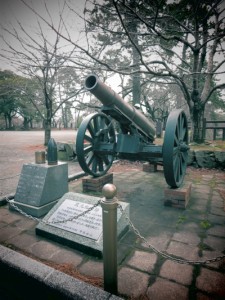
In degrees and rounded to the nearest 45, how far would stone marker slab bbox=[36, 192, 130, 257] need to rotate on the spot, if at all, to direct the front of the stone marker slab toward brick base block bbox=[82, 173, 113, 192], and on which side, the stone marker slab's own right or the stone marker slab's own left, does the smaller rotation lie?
approximately 135° to the stone marker slab's own right

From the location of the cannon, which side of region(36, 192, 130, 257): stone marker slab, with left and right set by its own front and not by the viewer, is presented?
back

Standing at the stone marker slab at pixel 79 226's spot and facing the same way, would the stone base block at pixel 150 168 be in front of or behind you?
behind

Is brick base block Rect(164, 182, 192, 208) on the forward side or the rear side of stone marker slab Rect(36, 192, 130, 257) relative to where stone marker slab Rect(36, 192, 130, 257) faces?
on the rear side

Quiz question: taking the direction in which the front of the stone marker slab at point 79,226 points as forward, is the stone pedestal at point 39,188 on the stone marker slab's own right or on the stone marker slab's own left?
on the stone marker slab's own right

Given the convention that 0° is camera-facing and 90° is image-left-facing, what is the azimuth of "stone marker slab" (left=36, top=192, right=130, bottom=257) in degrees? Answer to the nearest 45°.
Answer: approximately 45°

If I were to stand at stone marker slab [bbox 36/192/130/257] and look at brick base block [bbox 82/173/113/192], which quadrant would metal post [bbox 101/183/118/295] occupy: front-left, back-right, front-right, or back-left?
back-right

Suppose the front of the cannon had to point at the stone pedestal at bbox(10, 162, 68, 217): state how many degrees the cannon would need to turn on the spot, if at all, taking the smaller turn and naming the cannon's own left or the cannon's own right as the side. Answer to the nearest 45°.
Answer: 0° — it already faces it

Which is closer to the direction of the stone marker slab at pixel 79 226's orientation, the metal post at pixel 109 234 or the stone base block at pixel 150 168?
the metal post

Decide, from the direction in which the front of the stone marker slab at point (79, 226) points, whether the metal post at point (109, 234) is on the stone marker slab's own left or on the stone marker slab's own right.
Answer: on the stone marker slab's own left
